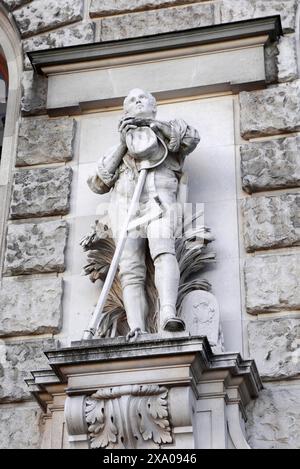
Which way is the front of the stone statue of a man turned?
toward the camera
